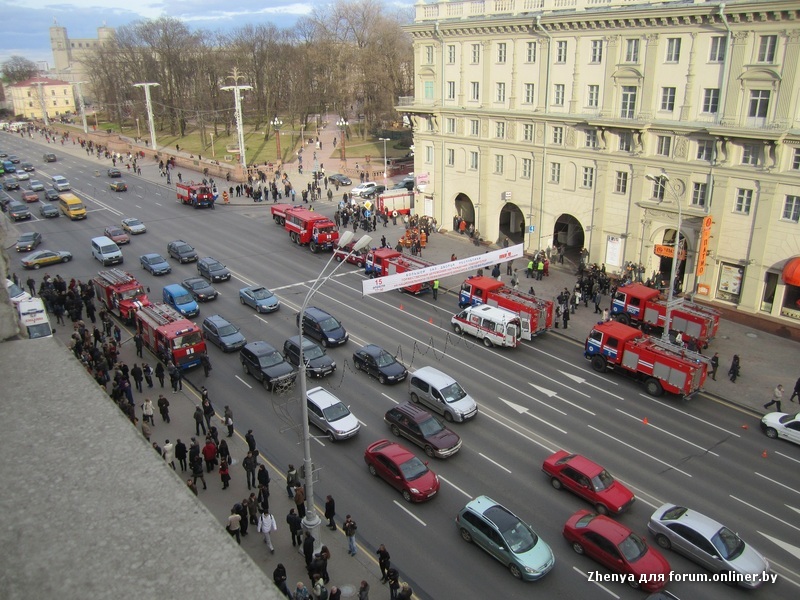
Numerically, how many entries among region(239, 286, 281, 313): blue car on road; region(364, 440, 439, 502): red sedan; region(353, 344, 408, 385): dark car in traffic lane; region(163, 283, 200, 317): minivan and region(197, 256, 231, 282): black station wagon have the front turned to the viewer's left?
0

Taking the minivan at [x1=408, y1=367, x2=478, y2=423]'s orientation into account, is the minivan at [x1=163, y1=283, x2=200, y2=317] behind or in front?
behind

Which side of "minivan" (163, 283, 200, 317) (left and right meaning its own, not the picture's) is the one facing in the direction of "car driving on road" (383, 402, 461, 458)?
front

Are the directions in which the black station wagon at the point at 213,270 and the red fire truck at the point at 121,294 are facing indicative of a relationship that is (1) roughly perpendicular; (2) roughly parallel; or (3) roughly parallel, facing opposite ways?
roughly parallel

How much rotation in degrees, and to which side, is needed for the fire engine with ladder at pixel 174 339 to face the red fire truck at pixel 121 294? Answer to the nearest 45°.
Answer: approximately 135° to its left

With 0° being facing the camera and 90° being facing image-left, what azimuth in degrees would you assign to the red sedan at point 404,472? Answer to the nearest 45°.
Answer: approximately 315°

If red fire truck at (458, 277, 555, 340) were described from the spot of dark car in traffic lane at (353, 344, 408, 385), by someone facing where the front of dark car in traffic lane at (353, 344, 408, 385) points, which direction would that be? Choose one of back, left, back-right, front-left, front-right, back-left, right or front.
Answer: left

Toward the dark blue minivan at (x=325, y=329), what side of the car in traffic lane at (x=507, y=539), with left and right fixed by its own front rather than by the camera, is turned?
back

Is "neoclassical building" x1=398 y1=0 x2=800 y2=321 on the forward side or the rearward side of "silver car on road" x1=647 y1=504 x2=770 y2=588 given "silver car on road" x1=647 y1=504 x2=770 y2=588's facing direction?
on the rearward side

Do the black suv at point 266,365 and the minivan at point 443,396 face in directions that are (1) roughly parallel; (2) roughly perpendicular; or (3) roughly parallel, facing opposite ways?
roughly parallel

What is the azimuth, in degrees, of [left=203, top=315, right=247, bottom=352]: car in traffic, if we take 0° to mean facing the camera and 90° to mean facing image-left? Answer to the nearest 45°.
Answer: approximately 315°

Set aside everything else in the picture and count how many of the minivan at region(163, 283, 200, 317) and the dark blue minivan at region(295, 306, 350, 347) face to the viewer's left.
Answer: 0

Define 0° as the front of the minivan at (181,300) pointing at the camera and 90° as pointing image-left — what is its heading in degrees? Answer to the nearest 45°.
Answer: approximately 315°

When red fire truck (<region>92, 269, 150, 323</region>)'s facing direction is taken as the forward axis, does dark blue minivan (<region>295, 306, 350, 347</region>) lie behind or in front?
in front

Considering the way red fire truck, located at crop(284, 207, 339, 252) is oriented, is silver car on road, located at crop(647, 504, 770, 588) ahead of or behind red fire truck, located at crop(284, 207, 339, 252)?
ahead

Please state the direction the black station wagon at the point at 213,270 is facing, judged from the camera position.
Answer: facing the viewer and to the right of the viewer

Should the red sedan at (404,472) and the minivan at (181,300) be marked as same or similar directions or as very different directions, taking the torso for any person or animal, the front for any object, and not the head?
same or similar directions

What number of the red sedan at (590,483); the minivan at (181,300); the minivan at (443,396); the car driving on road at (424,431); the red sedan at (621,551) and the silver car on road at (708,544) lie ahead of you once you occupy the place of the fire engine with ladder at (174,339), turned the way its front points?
5

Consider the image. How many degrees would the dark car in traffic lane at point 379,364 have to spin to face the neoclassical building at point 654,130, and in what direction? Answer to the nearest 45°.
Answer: approximately 90° to its left

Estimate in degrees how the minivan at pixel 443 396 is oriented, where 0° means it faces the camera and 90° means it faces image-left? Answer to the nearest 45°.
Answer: approximately 315°

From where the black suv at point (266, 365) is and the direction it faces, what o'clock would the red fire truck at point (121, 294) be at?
The red fire truck is roughly at 6 o'clock from the black suv.
